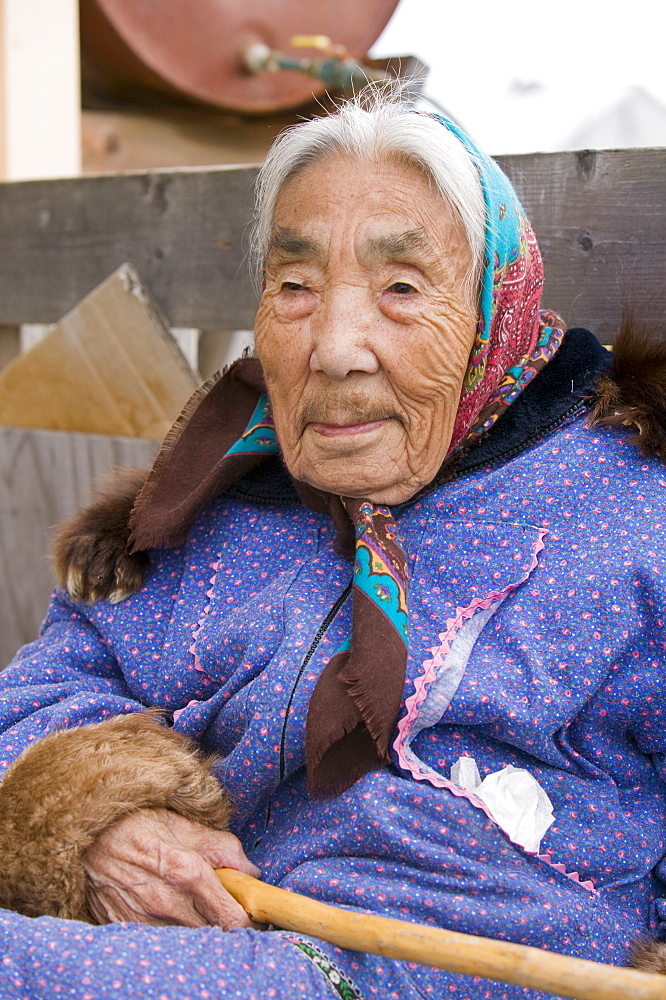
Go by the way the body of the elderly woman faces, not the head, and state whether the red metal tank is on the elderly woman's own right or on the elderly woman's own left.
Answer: on the elderly woman's own right

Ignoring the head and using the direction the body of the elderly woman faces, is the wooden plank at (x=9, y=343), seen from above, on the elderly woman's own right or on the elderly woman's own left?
on the elderly woman's own right

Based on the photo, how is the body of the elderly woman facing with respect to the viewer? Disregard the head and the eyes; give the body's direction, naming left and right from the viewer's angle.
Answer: facing the viewer and to the left of the viewer

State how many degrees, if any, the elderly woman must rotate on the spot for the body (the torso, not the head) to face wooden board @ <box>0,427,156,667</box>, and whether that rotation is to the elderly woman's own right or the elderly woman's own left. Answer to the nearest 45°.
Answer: approximately 90° to the elderly woman's own right
